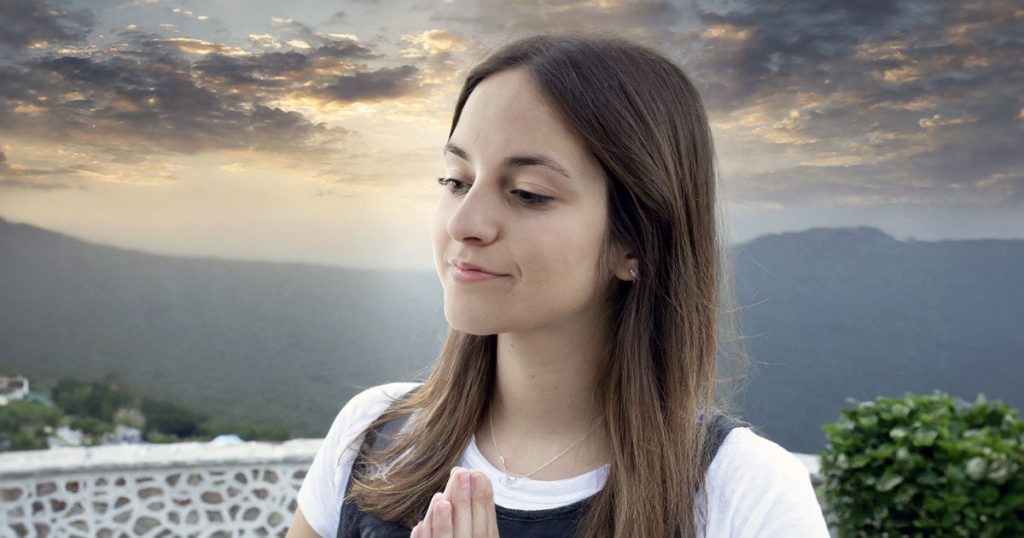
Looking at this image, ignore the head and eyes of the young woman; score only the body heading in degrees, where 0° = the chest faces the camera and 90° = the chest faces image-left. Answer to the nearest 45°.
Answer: approximately 45°

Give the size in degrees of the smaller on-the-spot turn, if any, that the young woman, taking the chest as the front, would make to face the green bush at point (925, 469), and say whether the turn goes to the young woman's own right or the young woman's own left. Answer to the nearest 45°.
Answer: approximately 180°
